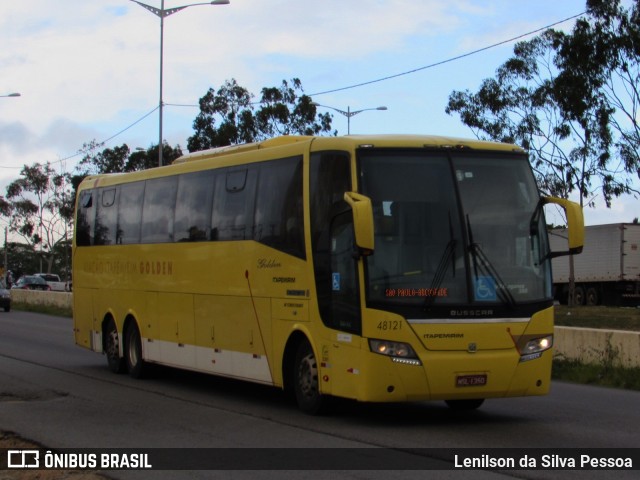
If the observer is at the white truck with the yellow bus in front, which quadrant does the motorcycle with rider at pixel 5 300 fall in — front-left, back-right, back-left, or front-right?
front-right

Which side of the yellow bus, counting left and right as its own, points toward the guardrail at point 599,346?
left

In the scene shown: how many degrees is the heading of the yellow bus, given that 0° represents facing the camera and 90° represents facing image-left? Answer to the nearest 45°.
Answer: approximately 315°

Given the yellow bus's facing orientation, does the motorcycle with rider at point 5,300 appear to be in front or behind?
behind

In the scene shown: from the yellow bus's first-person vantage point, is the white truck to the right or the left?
on its left

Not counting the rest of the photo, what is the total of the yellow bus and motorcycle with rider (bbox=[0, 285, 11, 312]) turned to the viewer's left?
0

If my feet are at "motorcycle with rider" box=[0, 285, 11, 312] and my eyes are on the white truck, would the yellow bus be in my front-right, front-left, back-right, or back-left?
front-right
